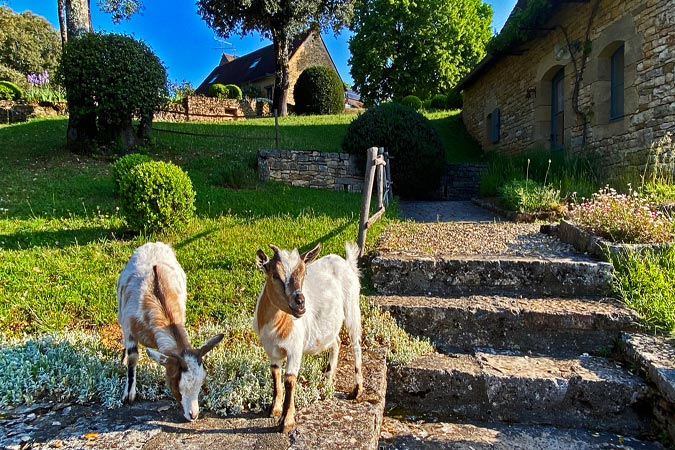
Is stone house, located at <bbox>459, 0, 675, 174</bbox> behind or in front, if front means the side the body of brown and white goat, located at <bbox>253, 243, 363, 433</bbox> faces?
behind

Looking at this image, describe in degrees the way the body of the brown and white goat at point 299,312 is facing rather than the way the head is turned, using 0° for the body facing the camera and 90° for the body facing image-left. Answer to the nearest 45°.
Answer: approximately 45°

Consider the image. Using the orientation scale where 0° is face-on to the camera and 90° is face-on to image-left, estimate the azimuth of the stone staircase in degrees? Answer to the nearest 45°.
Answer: approximately 0°

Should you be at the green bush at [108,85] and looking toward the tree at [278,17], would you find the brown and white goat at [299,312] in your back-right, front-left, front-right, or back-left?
back-right

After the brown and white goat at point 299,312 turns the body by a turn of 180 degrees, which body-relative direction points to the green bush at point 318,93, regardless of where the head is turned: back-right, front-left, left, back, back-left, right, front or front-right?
front-left

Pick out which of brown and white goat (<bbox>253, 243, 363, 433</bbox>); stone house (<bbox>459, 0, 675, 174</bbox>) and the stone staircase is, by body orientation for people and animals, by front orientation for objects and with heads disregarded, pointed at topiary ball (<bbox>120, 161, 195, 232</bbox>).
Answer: the stone house

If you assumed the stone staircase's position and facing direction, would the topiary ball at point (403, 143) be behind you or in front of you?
behind

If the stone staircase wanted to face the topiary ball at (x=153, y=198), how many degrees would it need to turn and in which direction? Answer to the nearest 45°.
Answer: approximately 90° to its right

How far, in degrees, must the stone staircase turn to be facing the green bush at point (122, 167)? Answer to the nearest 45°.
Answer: approximately 90° to its right

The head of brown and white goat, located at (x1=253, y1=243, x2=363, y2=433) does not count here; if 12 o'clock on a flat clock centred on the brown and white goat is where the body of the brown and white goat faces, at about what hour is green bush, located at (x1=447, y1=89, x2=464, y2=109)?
The green bush is roughly at 5 o'clock from the brown and white goat.

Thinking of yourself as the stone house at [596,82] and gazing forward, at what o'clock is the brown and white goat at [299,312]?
The brown and white goat is roughly at 11 o'clock from the stone house.

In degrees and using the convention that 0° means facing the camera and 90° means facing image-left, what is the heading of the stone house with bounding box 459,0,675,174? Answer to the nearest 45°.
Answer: approximately 45°
